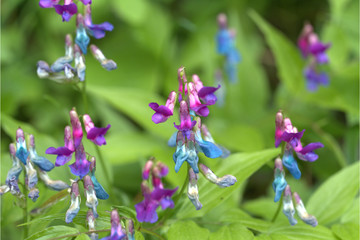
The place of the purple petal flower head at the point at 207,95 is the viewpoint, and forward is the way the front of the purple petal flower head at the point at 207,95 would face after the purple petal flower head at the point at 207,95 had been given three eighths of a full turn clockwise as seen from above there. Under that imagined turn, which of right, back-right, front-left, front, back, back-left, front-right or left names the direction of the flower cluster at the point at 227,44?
back-right

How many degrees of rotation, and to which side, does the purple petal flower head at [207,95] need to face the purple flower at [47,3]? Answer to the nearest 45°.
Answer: approximately 180°

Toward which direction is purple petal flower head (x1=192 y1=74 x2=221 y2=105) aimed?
to the viewer's right

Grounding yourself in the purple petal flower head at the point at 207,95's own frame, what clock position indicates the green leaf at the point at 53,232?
The green leaf is roughly at 5 o'clock from the purple petal flower head.
